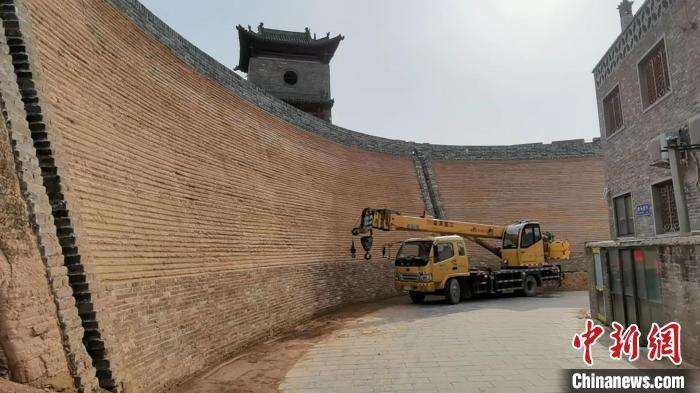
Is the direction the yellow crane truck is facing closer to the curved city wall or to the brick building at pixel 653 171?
the curved city wall

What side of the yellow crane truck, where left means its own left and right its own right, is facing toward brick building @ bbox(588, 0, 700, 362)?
left

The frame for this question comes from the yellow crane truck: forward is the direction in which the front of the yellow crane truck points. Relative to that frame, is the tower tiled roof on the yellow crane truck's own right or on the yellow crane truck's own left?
on the yellow crane truck's own right

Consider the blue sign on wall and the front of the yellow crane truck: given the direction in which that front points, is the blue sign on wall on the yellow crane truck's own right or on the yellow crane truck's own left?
on the yellow crane truck's own left

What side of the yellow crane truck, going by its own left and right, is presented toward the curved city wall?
front

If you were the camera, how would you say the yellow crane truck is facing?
facing the viewer and to the left of the viewer
